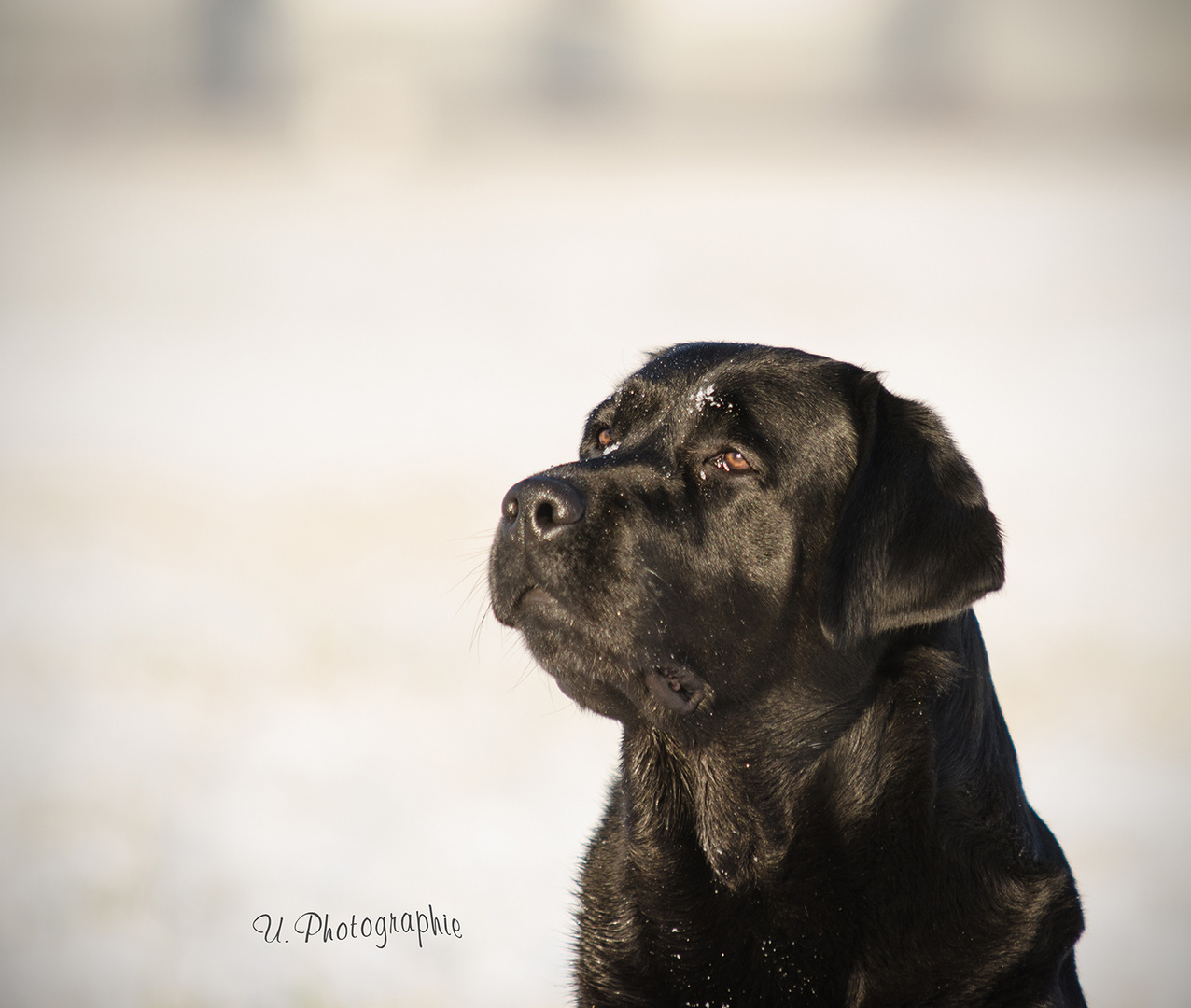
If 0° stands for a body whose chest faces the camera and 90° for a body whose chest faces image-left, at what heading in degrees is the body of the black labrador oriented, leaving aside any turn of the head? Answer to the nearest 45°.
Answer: approximately 45°
